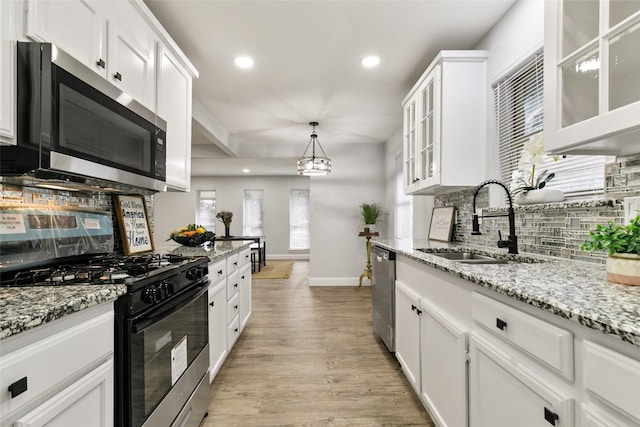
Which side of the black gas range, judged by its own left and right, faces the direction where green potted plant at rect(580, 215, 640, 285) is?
front

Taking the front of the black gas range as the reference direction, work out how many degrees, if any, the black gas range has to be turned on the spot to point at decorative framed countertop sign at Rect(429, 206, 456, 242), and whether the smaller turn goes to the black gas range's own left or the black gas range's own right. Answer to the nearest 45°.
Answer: approximately 45° to the black gas range's own left

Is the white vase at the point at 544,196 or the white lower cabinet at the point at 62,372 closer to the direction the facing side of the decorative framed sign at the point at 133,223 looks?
the white vase

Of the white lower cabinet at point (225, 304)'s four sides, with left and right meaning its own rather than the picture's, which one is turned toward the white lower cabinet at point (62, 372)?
right

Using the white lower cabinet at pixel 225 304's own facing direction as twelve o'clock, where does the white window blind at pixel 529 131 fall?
The white window blind is roughly at 1 o'clock from the white lower cabinet.

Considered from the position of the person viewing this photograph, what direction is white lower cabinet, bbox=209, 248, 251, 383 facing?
facing to the right of the viewer

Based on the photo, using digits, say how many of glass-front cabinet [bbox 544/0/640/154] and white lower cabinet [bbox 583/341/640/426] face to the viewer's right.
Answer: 0

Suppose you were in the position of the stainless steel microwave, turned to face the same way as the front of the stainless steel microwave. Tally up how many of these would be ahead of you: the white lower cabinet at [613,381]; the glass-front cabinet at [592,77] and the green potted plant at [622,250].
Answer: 3

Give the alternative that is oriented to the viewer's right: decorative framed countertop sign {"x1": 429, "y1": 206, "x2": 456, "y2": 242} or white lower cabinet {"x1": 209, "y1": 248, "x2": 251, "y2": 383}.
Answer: the white lower cabinet

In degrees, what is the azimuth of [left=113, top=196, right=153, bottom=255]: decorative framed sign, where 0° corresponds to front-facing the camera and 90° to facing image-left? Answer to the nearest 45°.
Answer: approximately 315°

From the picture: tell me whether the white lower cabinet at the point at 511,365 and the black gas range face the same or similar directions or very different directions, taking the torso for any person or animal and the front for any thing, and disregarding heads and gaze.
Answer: very different directions

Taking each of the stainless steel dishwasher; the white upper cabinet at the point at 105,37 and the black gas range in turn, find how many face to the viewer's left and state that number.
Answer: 1

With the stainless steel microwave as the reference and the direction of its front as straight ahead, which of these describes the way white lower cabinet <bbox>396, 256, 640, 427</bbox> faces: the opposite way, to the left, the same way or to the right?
the opposite way

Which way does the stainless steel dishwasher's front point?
to the viewer's left

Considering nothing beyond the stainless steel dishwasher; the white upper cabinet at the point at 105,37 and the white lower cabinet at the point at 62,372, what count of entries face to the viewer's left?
1

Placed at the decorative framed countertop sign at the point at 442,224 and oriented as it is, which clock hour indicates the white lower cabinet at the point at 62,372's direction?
The white lower cabinet is roughly at 11 o'clock from the decorative framed countertop sign.

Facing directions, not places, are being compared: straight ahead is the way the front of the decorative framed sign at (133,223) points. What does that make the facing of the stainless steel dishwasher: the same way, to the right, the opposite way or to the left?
the opposite way

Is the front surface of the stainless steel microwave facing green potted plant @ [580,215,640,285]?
yes

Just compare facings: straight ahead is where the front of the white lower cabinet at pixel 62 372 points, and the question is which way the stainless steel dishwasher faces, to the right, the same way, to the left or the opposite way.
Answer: the opposite way
